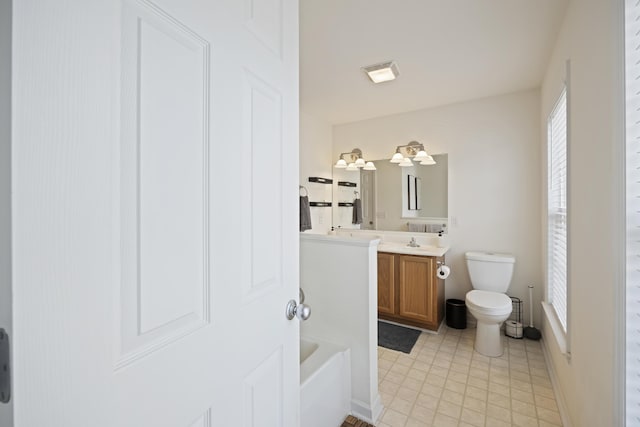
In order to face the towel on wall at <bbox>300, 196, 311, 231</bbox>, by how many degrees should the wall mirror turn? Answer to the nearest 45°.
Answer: approximately 45° to its right

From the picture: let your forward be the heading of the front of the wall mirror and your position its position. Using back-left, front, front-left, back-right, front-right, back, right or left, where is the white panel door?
front

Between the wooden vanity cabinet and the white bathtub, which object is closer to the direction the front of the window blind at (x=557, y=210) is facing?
the wooden vanity cabinet

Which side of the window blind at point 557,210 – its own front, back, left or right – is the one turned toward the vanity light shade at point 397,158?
front

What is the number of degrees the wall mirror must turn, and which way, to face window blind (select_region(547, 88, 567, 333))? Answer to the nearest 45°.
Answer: approximately 45° to its left

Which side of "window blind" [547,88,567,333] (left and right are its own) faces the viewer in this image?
left

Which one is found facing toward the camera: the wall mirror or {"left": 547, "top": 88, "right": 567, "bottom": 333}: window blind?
the wall mirror

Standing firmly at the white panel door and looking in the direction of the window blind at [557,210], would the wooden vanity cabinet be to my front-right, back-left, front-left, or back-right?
front-left

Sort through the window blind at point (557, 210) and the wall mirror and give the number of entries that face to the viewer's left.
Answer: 1

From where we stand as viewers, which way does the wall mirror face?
facing the viewer

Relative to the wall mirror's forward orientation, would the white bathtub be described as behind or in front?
in front
